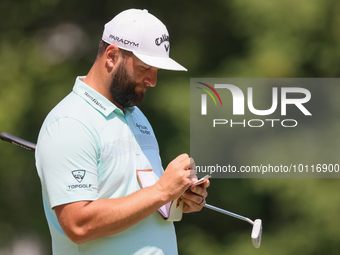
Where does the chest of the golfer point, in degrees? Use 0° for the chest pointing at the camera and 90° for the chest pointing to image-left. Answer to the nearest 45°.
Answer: approximately 315°
